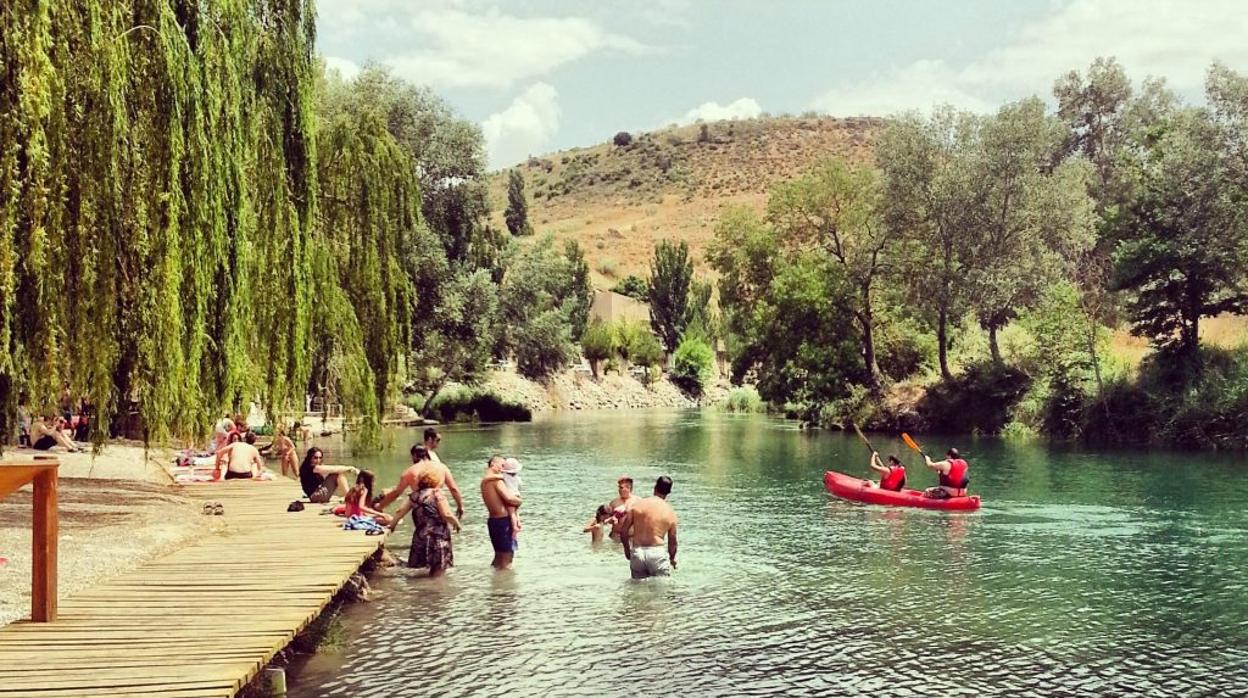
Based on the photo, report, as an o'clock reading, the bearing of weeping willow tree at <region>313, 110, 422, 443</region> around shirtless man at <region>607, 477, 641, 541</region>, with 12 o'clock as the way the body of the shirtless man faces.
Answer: The weeping willow tree is roughly at 5 o'clock from the shirtless man.

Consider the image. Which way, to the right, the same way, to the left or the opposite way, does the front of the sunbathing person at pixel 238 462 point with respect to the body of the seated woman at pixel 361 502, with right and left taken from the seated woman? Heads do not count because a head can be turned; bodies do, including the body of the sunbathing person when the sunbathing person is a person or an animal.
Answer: to the left

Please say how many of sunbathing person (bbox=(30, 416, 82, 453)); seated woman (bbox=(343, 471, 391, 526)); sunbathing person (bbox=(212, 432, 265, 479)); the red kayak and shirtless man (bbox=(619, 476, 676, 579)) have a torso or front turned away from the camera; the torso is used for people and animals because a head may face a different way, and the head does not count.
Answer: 2

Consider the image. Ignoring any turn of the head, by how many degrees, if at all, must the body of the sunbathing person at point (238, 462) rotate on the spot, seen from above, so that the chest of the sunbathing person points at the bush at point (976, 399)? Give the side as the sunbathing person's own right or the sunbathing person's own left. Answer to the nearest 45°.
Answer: approximately 45° to the sunbathing person's own right

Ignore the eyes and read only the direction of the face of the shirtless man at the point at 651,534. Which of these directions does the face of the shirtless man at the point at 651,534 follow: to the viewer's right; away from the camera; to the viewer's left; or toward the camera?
away from the camera

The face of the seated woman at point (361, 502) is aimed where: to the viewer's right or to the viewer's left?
to the viewer's right

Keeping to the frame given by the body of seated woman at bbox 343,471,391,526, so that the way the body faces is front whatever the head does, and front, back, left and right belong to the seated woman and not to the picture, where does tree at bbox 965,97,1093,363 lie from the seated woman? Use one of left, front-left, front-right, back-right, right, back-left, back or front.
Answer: front-left

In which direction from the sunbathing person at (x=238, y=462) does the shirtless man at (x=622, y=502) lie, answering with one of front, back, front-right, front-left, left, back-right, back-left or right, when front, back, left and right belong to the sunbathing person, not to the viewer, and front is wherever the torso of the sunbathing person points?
back-right

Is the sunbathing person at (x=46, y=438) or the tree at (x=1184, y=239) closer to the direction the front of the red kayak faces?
the sunbathing person

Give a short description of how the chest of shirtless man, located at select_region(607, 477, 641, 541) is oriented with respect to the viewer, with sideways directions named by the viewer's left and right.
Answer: facing the viewer and to the left of the viewer

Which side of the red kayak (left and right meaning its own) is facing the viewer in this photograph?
left

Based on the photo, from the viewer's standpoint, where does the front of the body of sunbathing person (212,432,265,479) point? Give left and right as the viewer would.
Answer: facing away from the viewer

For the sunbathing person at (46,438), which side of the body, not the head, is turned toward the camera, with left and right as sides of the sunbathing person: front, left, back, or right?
right

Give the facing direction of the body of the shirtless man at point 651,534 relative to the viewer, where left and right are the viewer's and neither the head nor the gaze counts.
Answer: facing away from the viewer

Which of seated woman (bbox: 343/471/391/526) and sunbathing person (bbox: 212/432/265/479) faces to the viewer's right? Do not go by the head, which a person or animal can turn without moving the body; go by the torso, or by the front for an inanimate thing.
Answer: the seated woman

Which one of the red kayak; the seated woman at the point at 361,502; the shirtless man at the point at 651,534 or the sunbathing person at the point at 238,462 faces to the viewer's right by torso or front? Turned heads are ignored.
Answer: the seated woman

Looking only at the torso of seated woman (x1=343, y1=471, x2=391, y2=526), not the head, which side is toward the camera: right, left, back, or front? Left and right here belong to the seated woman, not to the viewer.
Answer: right
